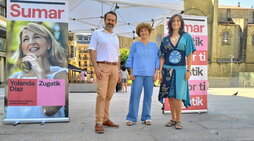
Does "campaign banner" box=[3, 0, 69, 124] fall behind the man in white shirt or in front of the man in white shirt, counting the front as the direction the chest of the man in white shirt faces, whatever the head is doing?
behind

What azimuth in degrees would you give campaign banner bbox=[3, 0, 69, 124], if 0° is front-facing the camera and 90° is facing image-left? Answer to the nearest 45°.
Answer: approximately 0°

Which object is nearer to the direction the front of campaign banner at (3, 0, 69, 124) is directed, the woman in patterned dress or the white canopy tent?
the woman in patterned dress

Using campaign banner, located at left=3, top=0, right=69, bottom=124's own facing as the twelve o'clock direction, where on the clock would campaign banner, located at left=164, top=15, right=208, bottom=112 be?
campaign banner, located at left=164, top=15, right=208, bottom=112 is roughly at 9 o'clock from campaign banner, located at left=3, top=0, right=69, bottom=124.

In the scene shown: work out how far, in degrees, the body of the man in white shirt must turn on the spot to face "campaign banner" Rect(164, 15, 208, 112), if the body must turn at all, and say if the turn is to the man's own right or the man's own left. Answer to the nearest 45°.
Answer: approximately 90° to the man's own left

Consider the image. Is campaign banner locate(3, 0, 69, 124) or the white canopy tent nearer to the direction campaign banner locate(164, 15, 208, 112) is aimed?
the campaign banner
